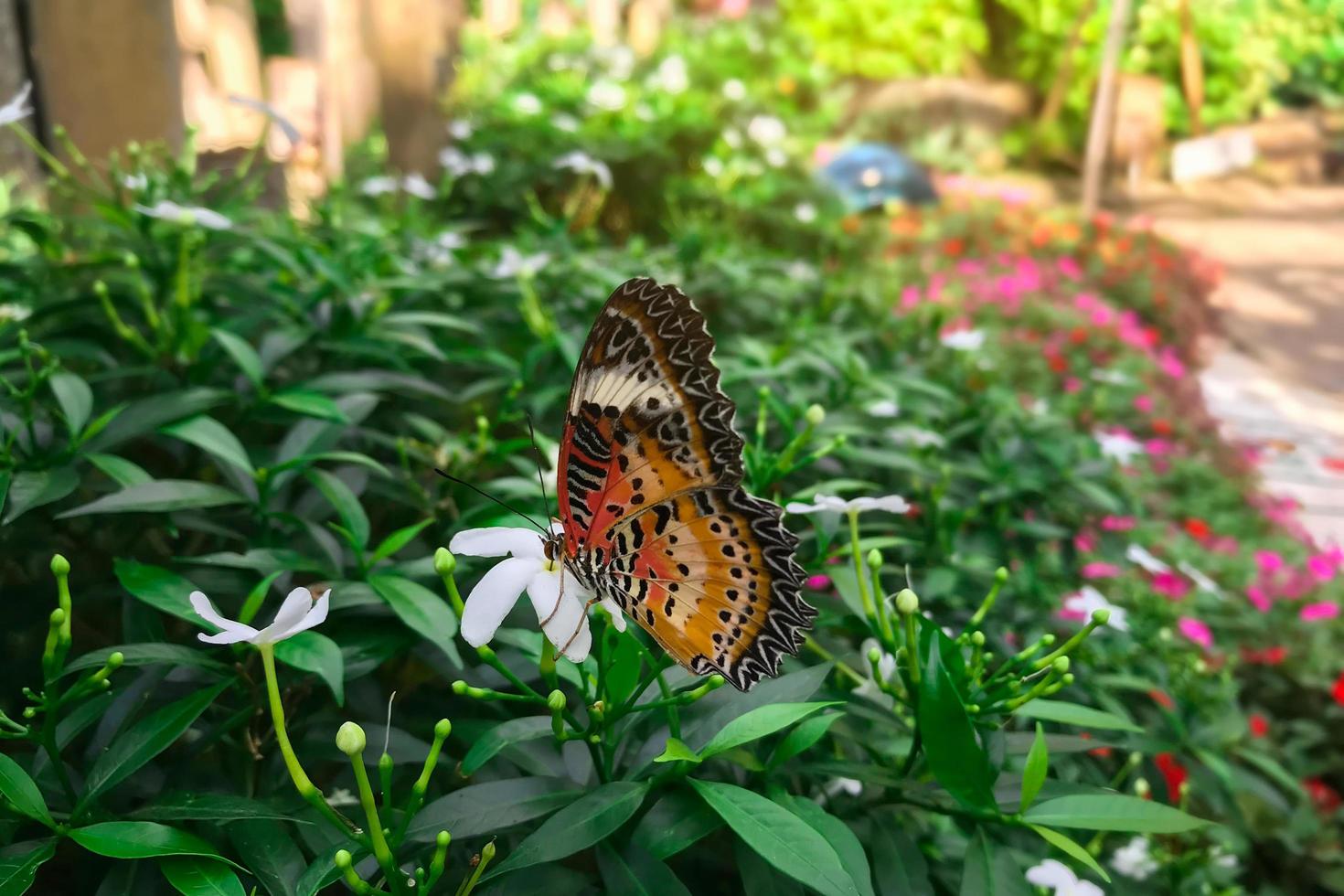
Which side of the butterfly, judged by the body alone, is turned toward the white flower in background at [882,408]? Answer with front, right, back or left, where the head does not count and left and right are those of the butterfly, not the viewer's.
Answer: right

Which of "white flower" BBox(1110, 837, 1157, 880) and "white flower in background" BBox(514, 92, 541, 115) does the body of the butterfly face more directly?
the white flower in background

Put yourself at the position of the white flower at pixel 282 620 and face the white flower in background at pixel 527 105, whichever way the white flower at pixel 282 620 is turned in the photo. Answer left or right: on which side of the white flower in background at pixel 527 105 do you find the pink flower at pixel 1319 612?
right

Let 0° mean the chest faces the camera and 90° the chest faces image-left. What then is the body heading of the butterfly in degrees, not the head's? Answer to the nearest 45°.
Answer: approximately 90°

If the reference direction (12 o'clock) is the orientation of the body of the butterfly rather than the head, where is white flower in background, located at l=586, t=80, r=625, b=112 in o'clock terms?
The white flower in background is roughly at 3 o'clock from the butterfly.

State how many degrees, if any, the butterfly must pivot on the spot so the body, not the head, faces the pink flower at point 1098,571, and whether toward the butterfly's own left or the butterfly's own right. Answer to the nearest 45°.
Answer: approximately 135° to the butterfly's own right

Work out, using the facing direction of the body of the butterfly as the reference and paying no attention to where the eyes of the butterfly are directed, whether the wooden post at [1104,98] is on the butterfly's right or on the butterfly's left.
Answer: on the butterfly's right

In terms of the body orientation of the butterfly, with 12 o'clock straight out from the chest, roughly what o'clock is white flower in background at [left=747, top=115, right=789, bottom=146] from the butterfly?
The white flower in background is roughly at 3 o'clock from the butterfly.

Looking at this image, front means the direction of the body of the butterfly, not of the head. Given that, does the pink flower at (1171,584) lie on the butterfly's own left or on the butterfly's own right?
on the butterfly's own right

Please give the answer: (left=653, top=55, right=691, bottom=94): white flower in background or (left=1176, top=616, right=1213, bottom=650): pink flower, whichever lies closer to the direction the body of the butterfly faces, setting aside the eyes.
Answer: the white flower in background
